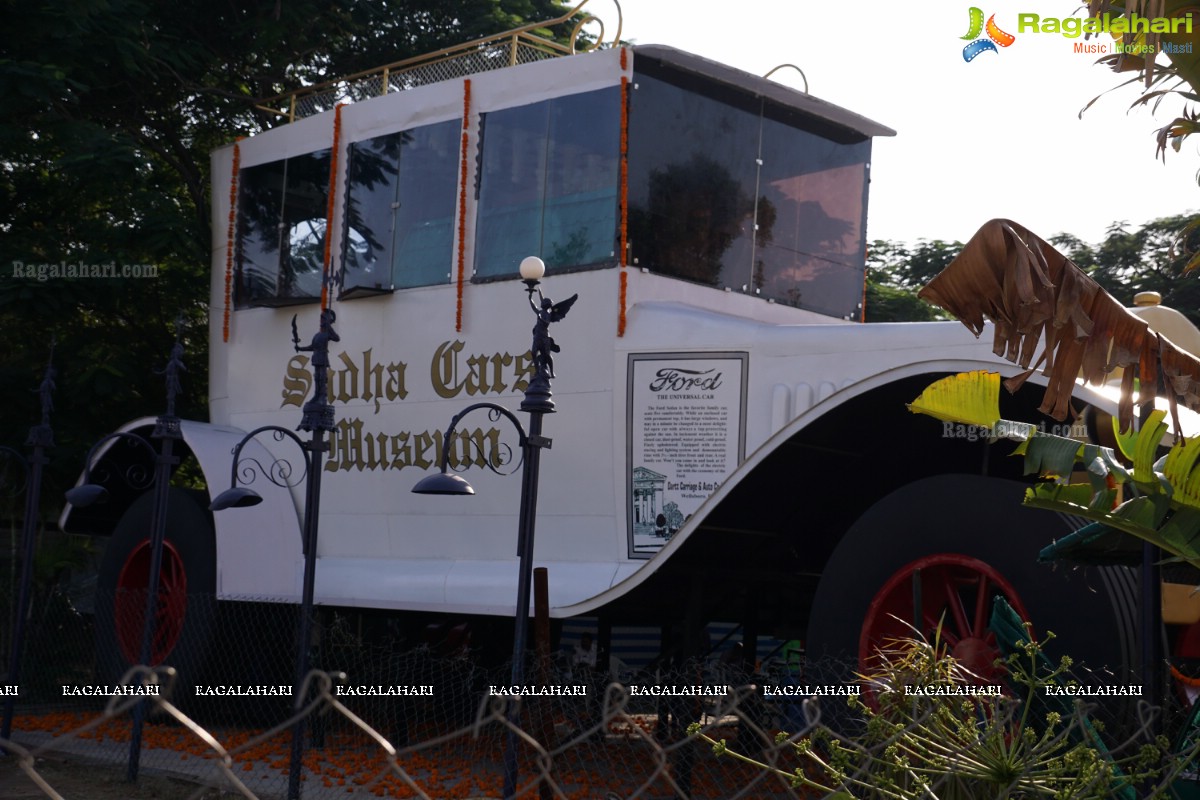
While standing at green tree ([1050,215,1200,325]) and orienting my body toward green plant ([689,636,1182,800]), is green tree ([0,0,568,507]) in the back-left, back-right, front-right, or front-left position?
front-right

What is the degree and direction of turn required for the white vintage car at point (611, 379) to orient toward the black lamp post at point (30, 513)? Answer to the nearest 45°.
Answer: approximately 135° to its right

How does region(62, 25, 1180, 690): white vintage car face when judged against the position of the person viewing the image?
facing the viewer and to the right of the viewer

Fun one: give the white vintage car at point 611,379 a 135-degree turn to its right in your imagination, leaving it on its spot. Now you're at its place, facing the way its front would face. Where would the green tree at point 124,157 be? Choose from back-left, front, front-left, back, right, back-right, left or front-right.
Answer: front-right

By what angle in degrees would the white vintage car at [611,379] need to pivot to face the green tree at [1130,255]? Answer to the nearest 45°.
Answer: approximately 90° to its left

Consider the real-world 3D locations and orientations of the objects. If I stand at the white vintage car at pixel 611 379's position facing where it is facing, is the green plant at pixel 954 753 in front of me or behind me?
in front

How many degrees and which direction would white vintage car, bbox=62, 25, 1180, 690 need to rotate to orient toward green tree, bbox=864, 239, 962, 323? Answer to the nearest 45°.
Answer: approximately 135° to its left

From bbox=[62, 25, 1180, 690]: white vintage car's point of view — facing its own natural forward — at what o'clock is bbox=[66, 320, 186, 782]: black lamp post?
The black lamp post is roughly at 5 o'clock from the white vintage car.
